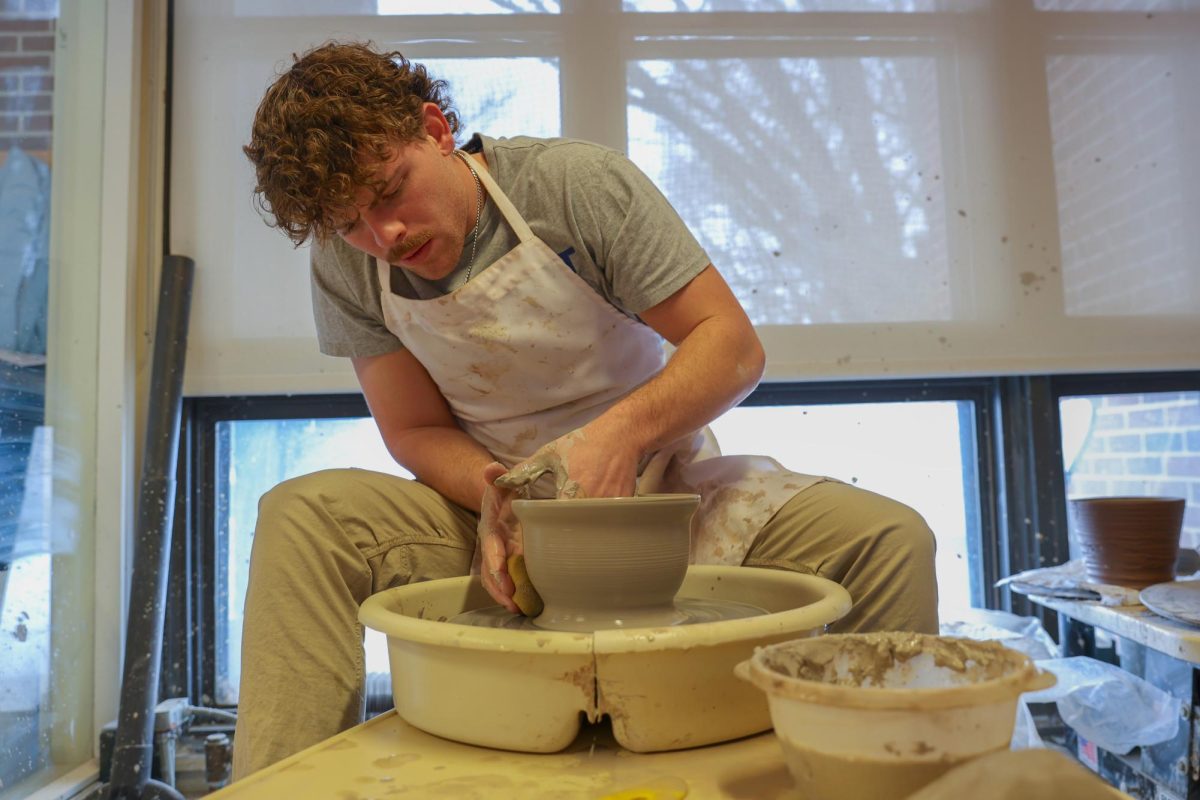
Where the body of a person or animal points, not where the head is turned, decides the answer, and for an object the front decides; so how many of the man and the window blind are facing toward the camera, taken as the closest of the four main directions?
2

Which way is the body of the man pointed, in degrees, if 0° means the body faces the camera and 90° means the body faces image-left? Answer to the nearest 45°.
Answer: approximately 0°

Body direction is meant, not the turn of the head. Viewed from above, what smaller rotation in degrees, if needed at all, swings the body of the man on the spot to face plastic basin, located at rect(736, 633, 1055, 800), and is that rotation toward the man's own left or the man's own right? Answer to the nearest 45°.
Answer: approximately 45° to the man's own left

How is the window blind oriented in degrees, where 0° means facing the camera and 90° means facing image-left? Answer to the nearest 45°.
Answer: approximately 0°

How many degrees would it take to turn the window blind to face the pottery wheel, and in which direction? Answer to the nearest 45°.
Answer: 0° — it already faces it

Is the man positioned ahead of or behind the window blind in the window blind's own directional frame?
ahead
